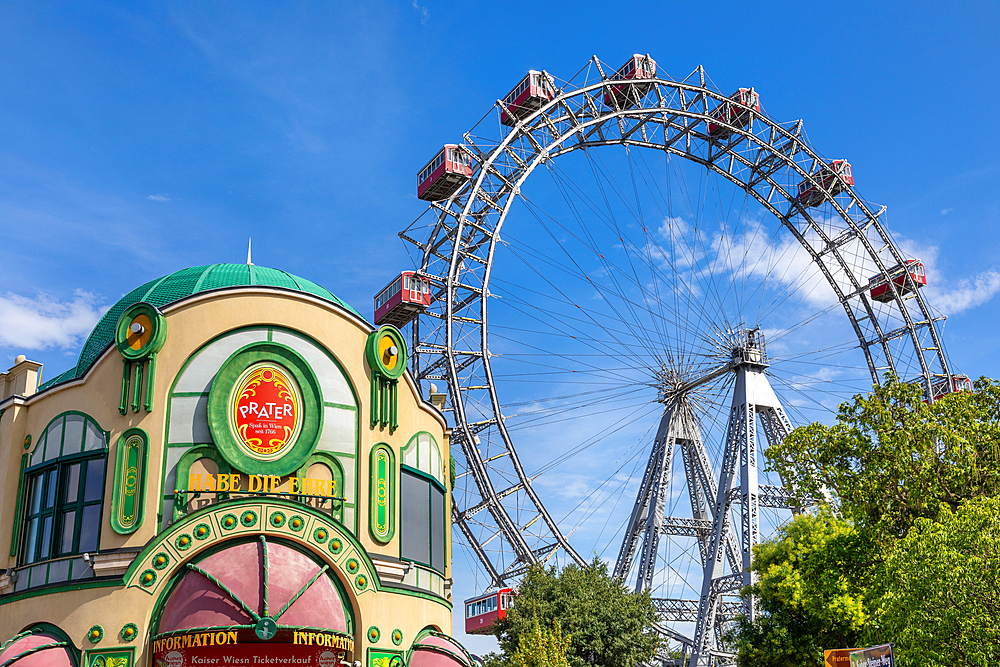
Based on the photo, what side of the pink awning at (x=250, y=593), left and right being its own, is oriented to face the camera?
front

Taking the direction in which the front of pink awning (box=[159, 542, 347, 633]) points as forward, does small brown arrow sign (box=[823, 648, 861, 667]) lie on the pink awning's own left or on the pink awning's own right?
on the pink awning's own left

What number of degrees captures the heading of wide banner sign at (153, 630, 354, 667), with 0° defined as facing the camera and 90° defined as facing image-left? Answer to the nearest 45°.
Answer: approximately 0°

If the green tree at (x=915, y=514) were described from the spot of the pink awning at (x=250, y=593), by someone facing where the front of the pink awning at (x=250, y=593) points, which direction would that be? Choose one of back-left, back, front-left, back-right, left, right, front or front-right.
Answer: left

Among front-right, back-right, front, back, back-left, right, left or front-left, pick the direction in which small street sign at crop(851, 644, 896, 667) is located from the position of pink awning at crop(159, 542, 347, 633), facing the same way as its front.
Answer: front-left

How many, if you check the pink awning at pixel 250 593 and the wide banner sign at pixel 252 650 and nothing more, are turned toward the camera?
2

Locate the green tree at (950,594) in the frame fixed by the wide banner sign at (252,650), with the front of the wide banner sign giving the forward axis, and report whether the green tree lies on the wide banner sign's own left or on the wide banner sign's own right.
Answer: on the wide banner sign's own left

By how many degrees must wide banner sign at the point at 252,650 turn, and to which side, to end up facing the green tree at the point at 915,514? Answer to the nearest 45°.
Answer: approximately 90° to its left

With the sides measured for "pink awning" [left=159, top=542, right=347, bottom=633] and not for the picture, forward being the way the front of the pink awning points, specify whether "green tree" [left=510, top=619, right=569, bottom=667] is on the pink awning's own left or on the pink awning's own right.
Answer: on the pink awning's own left
